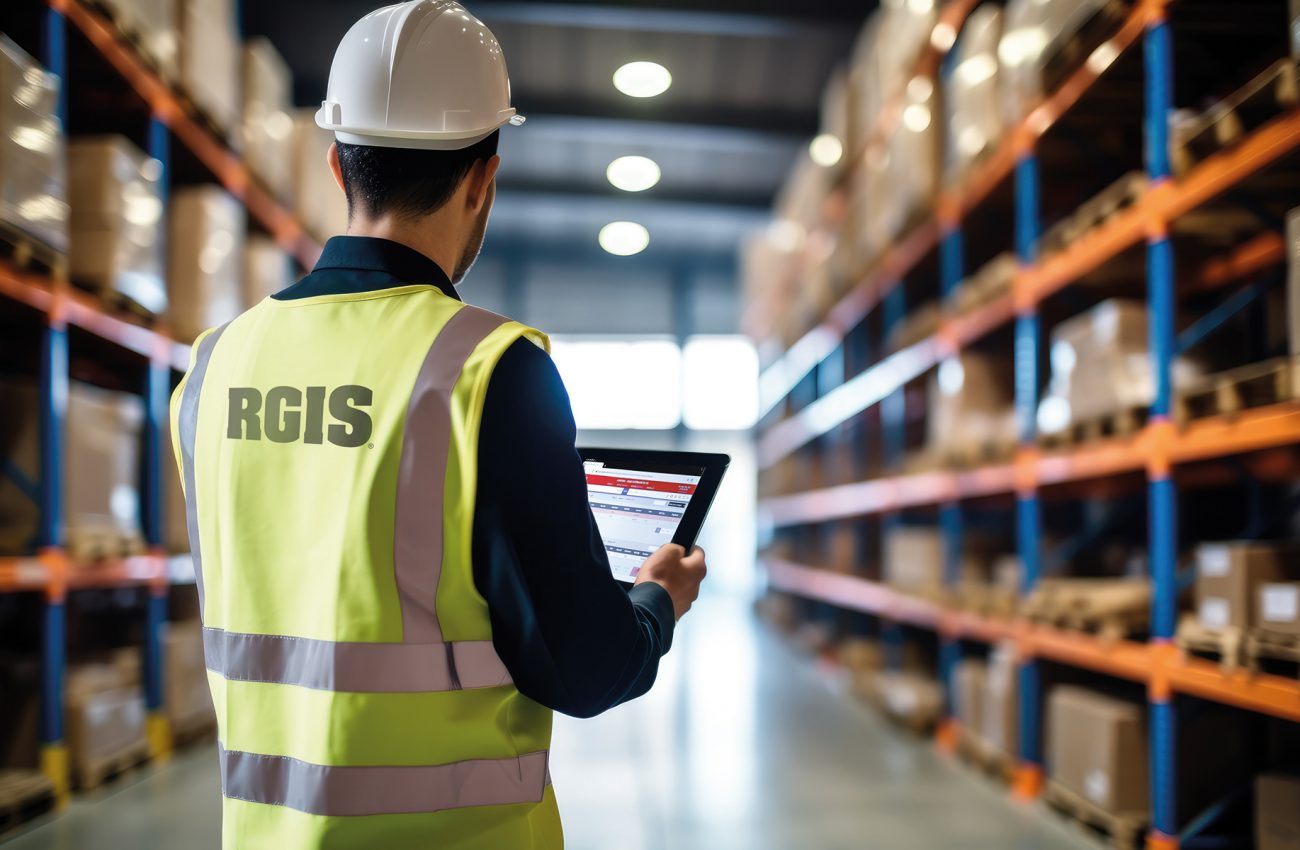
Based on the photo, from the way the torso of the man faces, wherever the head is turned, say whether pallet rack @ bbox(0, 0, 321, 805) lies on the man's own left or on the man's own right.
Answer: on the man's own left

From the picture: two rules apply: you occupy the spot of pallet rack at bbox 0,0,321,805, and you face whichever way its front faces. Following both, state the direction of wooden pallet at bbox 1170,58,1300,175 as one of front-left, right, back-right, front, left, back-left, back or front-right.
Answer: front-right

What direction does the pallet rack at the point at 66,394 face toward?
to the viewer's right

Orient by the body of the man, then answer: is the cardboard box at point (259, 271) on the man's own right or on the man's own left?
on the man's own left

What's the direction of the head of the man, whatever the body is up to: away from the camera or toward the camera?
away from the camera

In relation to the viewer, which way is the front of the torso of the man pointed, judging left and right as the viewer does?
facing away from the viewer and to the right of the viewer
